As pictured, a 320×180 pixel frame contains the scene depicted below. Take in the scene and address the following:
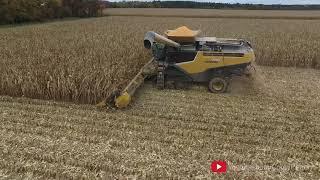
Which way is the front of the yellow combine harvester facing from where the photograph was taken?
facing to the left of the viewer
